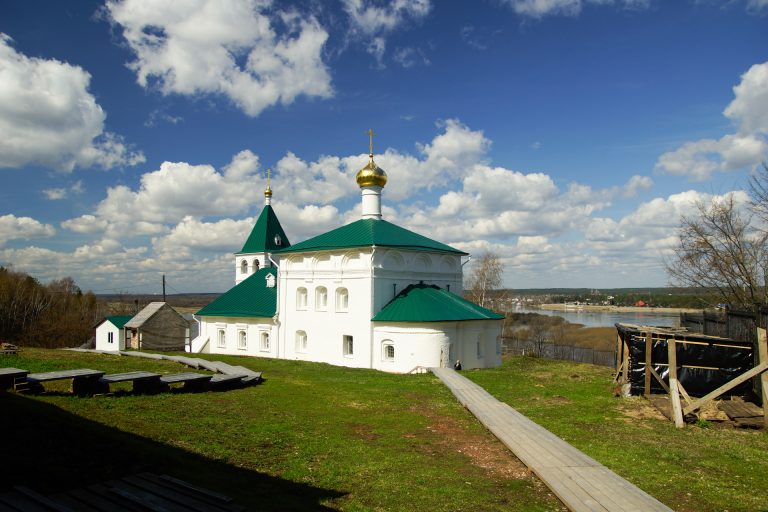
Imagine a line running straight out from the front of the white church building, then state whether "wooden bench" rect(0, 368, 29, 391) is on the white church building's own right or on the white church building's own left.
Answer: on the white church building's own left

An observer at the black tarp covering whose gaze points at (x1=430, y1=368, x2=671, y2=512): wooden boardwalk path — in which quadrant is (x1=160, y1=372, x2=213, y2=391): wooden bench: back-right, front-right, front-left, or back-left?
front-right

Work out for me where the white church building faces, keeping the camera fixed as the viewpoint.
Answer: facing away from the viewer and to the left of the viewer

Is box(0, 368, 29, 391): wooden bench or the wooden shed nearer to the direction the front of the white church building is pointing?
the wooden shed

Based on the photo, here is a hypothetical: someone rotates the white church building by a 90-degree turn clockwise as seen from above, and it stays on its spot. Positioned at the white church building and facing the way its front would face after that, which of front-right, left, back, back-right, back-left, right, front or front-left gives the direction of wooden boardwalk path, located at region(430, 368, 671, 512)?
back-right

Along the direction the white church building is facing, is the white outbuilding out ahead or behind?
ahead

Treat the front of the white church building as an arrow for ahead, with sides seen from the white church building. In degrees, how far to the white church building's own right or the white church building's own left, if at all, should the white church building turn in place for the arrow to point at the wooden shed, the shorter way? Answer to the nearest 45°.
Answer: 0° — it already faces it

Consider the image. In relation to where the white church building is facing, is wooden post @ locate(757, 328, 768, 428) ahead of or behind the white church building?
behind

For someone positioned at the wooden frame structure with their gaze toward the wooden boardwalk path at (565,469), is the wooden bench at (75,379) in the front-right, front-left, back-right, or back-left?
front-right

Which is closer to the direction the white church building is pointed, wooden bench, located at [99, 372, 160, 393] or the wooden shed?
the wooden shed

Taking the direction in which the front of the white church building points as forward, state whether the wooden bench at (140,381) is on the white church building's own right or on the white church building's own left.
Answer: on the white church building's own left

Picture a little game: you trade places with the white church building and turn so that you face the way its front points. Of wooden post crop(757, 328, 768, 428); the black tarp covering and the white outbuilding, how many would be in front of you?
1

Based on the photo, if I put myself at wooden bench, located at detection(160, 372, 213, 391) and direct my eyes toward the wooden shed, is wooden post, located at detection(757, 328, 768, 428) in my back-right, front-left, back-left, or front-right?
back-right

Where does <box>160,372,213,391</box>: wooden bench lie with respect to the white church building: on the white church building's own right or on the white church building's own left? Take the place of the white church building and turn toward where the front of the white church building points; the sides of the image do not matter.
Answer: on the white church building's own left

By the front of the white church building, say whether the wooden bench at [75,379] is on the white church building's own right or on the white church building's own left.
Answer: on the white church building's own left
